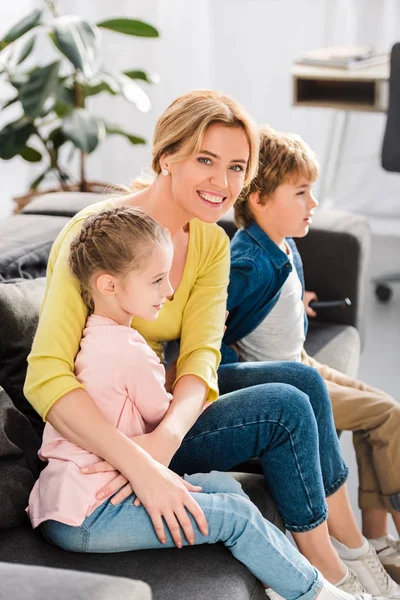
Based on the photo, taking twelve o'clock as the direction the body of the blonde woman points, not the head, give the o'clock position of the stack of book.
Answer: The stack of book is roughly at 8 o'clock from the blonde woman.

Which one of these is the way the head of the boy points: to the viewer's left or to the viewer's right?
to the viewer's right

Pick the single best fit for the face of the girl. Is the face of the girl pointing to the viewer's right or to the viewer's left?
to the viewer's right

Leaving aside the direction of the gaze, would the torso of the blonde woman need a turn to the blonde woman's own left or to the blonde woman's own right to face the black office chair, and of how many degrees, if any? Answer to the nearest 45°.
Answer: approximately 135° to the blonde woman's own left

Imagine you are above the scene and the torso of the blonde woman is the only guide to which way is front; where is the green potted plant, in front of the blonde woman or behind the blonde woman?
behind
